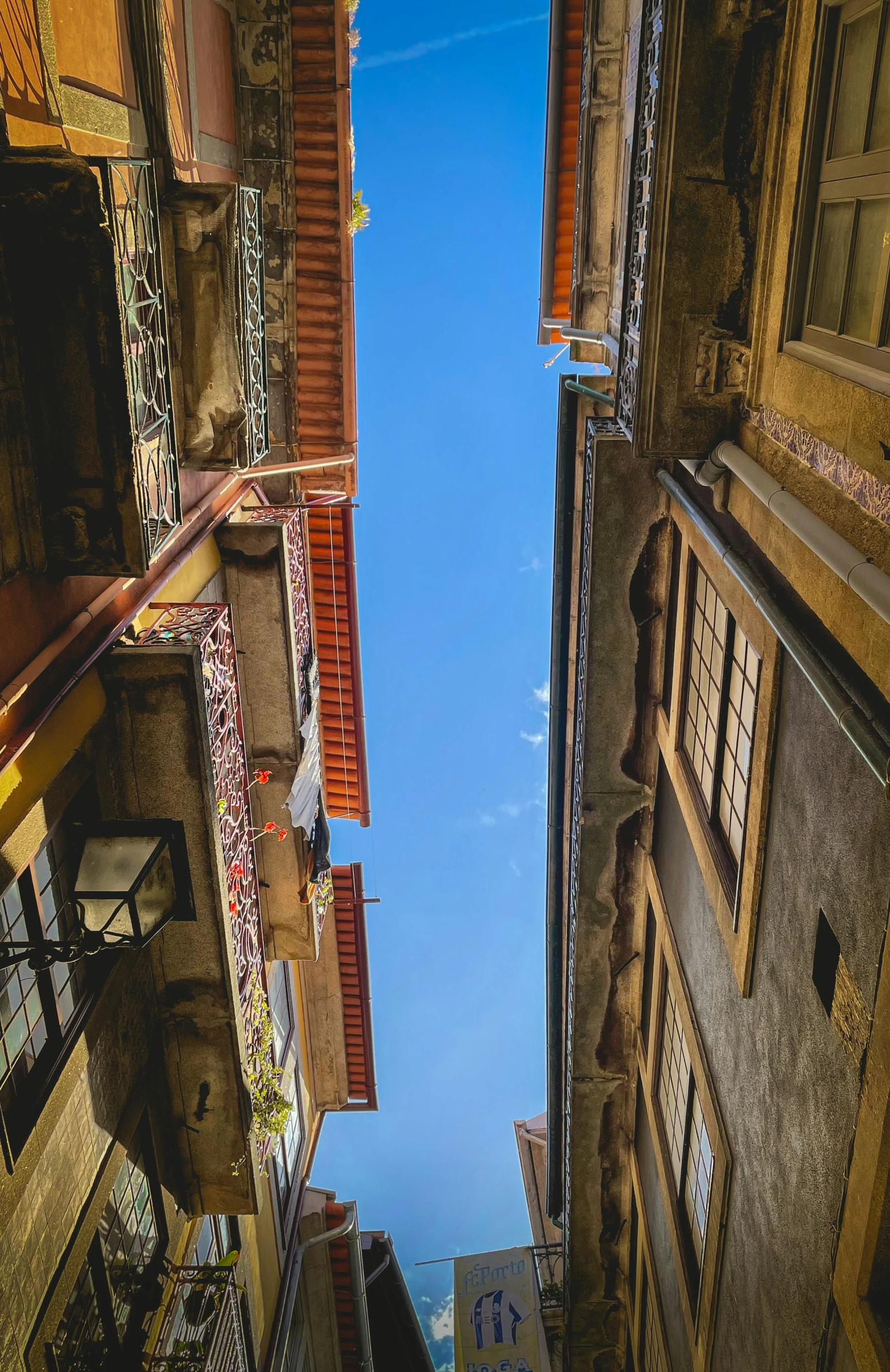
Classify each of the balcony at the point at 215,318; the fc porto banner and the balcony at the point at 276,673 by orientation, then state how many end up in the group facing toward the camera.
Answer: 1

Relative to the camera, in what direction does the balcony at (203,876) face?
facing to the right of the viewer

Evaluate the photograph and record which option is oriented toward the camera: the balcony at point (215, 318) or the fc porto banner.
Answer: the fc porto banner

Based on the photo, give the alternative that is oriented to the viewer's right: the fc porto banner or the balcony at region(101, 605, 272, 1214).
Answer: the balcony

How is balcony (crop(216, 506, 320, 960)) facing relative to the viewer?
to the viewer's right

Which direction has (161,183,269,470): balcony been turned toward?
to the viewer's right

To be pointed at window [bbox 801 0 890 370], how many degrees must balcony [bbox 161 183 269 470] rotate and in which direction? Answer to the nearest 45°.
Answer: approximately 45° to its right

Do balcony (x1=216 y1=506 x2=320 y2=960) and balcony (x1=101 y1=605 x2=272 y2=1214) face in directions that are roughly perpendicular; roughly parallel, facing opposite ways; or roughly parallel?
roughly parallel

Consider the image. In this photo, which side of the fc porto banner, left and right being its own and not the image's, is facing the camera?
front

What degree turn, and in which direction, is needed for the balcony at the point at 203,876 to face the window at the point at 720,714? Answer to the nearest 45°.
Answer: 0° — it already faces it
